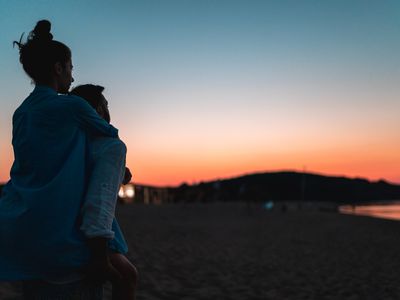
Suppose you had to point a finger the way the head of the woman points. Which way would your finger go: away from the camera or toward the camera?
away from the camera

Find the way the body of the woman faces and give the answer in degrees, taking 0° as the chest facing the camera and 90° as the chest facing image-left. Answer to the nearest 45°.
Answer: approximately 225°
